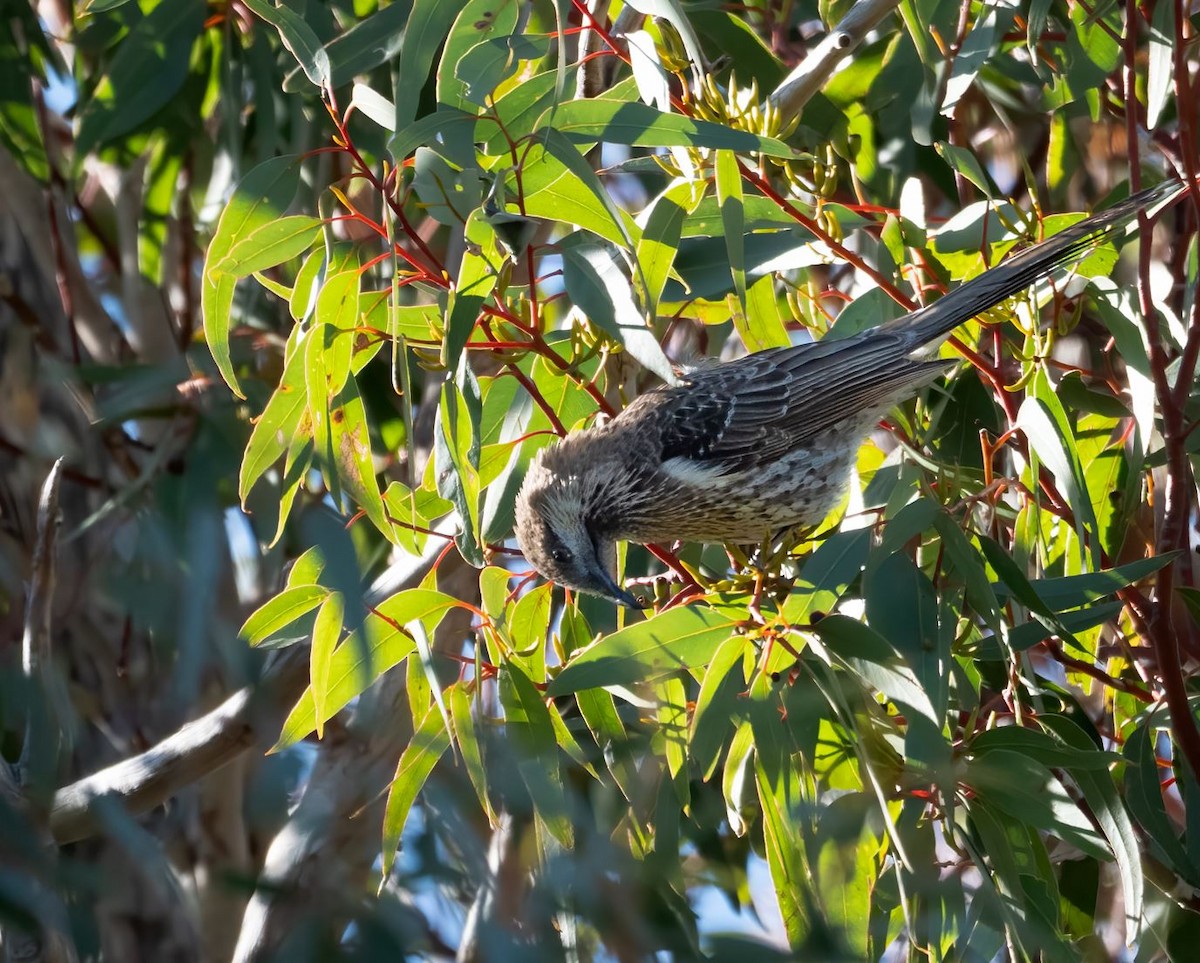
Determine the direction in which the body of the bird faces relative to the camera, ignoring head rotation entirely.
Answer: to the viewer's left
